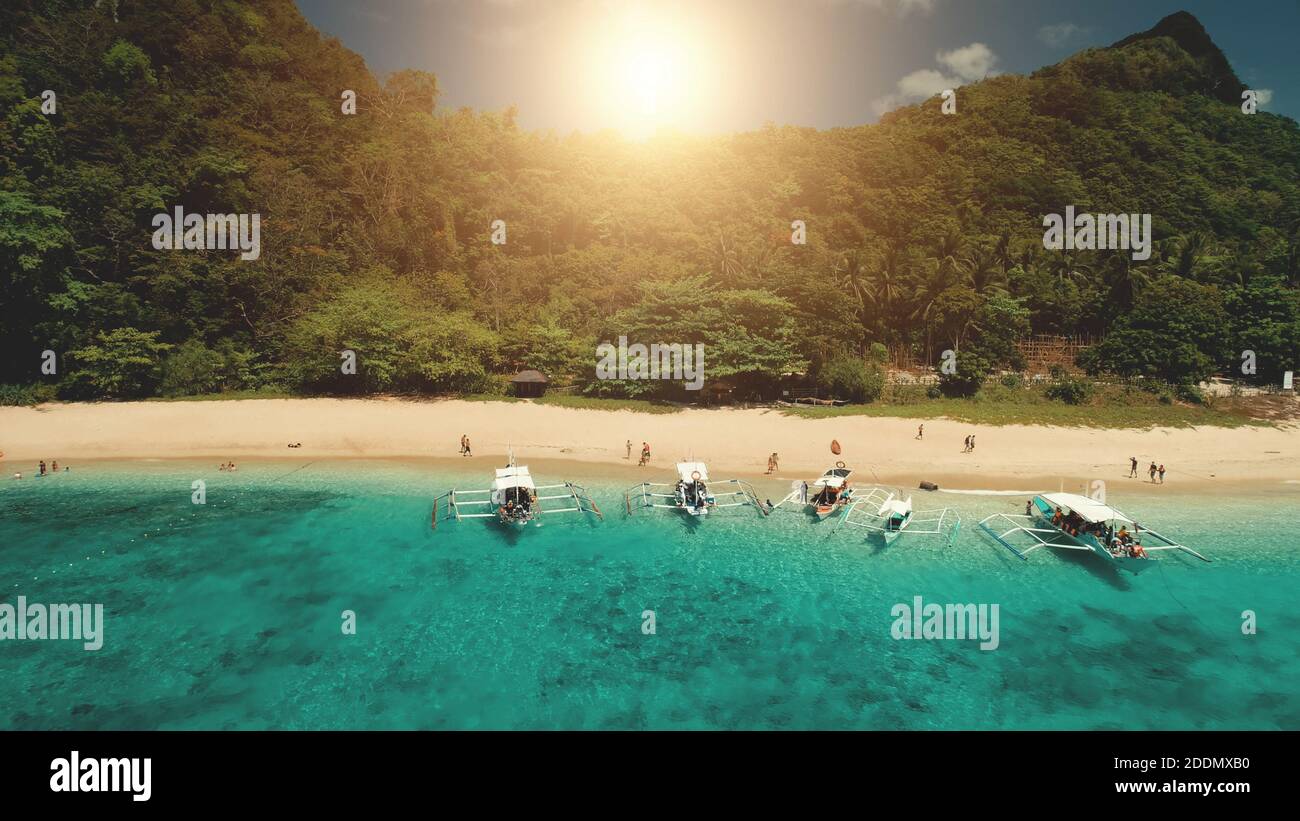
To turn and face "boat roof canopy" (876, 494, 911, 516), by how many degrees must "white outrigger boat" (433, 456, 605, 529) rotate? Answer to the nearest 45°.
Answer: approximately 90° to its right

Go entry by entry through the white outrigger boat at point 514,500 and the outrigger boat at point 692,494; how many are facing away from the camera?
2

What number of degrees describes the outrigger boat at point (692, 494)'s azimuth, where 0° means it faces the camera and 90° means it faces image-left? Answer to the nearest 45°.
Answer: approximately 180°

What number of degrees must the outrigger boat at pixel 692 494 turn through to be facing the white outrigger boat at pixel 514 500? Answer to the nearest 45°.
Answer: approximately 90° to its left

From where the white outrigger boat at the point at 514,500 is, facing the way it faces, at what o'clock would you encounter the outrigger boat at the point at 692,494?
The outrigger boat is roughly at 3 o'clock from the white outrigger boat.

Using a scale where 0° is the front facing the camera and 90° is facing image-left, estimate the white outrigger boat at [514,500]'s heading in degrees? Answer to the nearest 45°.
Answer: approximately 180°

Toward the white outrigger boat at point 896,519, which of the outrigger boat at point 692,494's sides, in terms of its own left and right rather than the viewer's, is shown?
right

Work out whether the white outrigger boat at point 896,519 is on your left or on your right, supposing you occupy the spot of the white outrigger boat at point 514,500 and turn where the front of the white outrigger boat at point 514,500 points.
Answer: on your right
